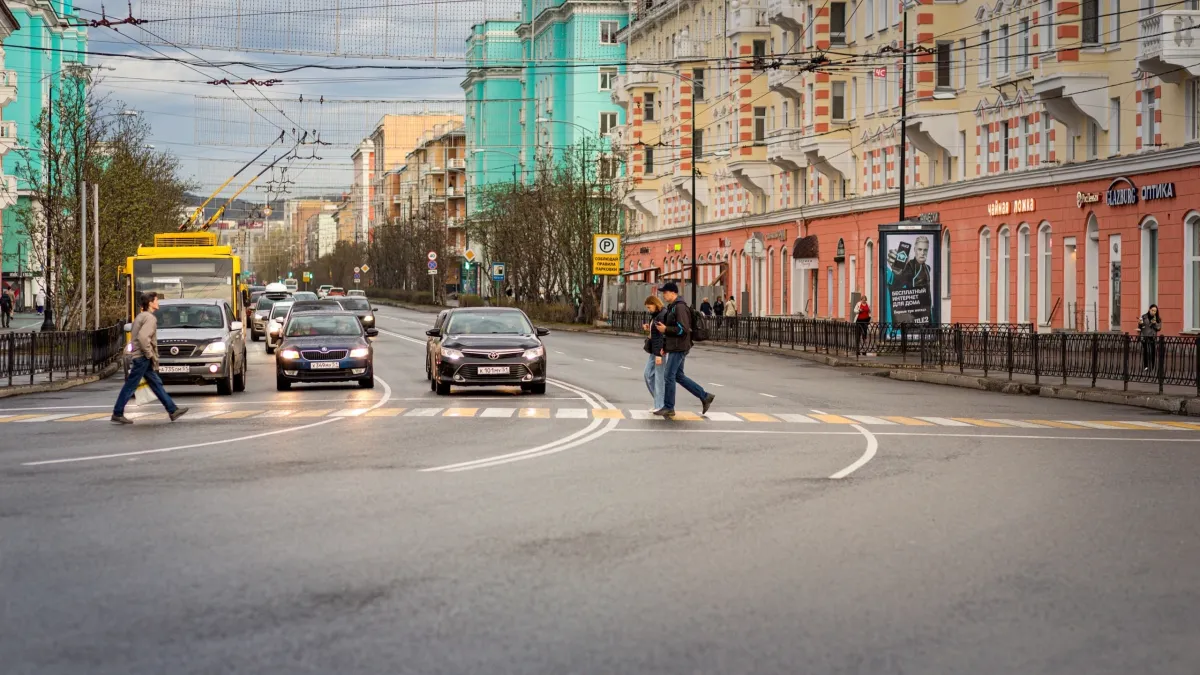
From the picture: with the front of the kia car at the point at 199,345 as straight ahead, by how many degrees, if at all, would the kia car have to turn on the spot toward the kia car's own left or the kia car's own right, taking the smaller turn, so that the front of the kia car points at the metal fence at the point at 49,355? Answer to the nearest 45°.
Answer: approximately 135° to the kia car's own right

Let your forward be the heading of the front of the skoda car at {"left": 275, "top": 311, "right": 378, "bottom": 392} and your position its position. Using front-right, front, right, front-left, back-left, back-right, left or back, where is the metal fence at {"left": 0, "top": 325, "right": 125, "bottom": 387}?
back-right

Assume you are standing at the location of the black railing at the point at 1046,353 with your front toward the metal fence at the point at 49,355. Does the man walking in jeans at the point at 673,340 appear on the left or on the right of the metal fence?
left

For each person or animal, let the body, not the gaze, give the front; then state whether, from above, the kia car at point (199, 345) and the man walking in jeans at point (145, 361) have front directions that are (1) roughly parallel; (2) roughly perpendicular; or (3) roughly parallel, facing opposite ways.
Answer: roughly perpendicular

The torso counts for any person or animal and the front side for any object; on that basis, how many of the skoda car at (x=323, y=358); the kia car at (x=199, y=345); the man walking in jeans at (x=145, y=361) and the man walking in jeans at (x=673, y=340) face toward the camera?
2

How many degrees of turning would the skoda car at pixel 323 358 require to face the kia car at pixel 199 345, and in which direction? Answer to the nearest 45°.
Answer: approximately 90° to its right

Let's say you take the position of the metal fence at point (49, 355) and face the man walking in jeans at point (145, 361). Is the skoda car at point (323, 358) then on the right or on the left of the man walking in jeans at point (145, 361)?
left
